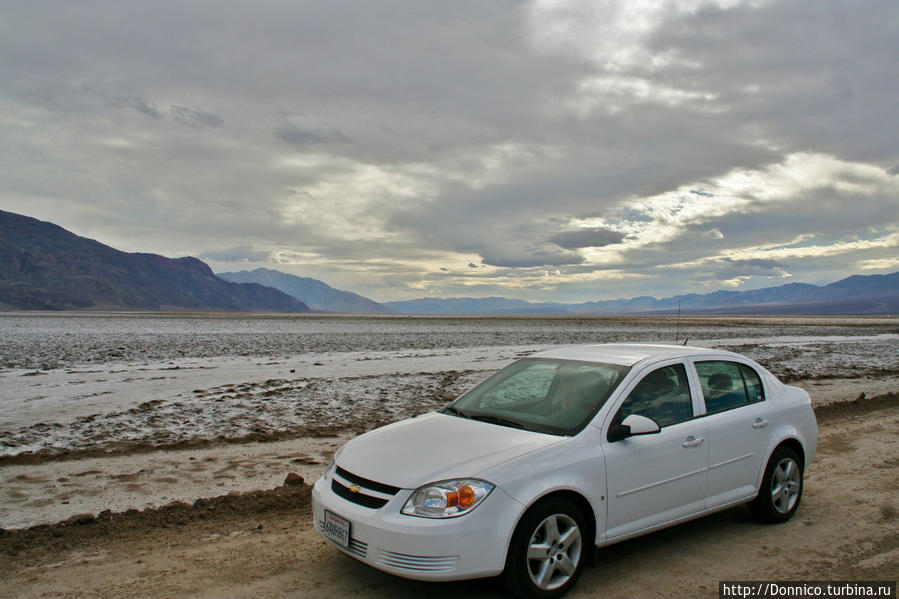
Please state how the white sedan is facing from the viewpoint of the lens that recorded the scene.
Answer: facing the viewer and to the left of the viewer

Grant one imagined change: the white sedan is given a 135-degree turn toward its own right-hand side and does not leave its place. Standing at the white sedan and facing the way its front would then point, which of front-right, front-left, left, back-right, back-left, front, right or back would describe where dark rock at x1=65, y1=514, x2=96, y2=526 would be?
left

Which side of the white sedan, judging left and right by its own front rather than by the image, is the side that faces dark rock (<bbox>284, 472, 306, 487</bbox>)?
right
